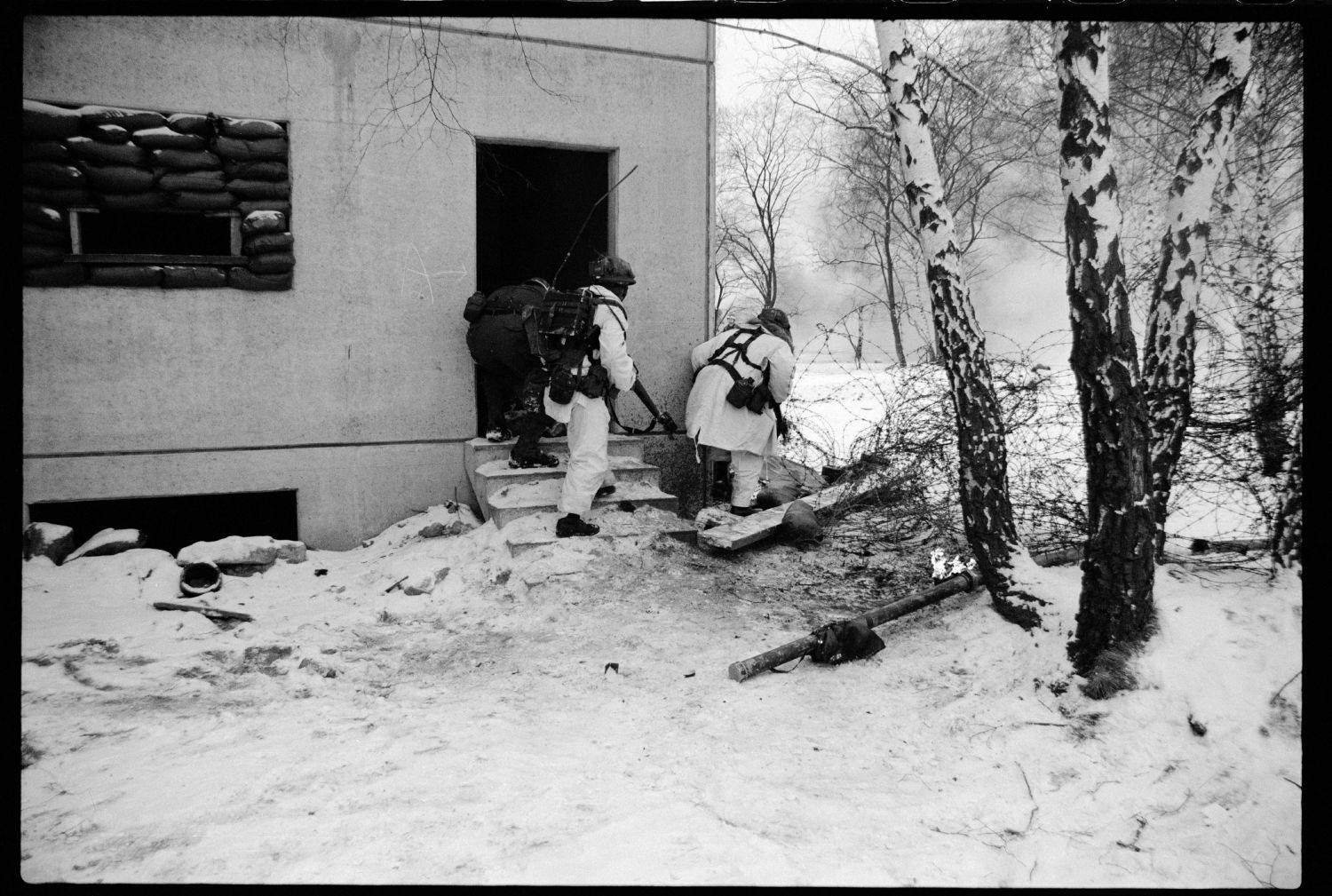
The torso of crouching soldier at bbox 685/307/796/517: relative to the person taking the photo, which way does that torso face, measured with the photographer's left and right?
facing away from the viewer and to the right of the viewer

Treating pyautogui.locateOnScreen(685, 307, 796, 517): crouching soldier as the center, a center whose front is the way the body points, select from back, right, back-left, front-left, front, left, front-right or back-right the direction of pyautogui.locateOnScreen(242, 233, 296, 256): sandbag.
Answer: back-left

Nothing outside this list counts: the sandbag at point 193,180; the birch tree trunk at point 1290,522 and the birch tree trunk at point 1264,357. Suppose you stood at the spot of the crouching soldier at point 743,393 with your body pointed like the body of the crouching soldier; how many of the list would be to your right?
2

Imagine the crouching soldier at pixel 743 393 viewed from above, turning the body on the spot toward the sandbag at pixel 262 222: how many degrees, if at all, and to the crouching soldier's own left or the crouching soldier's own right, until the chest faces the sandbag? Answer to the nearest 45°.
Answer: approximately 135° to the crouching soldier's own left

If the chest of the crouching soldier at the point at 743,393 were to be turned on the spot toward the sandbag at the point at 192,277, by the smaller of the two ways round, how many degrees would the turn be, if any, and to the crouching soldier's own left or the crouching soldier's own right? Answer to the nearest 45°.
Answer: approximately 135° to the crouching soldier's own left

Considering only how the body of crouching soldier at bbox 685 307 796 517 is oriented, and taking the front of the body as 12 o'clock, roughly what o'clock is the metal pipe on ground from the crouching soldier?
The metal pipe on ground is roughly at 4 o'clock from the crouching soldier.

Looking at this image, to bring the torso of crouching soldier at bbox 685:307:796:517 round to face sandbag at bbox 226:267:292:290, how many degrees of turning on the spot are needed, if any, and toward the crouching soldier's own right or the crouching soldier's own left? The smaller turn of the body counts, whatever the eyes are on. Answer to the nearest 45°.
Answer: approximately 135° to the crouching soldier's own left

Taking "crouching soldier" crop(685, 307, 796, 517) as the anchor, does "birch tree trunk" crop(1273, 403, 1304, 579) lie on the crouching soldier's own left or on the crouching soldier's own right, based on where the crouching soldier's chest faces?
on the crouching soldier's own right

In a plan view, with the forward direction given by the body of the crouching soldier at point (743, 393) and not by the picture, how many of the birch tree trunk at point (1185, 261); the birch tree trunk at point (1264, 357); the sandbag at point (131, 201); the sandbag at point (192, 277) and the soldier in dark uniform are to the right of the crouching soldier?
2

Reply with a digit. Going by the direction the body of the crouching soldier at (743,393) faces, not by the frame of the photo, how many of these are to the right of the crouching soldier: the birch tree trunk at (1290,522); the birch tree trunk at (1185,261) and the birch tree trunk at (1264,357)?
3

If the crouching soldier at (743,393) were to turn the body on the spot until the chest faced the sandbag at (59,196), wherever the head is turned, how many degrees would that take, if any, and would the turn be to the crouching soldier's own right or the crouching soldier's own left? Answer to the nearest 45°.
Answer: approximately 135° to the crouching soldier's own left
